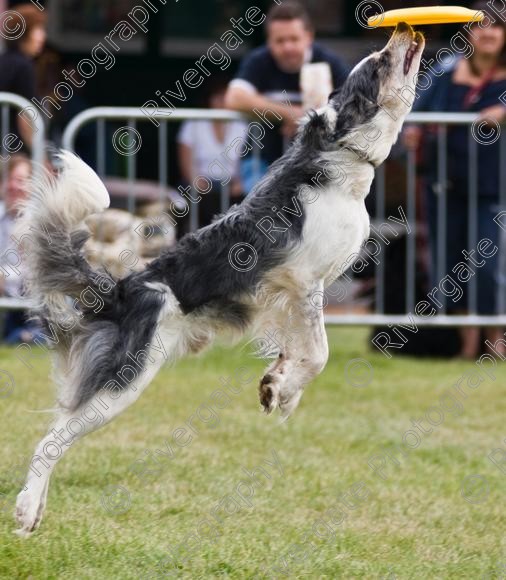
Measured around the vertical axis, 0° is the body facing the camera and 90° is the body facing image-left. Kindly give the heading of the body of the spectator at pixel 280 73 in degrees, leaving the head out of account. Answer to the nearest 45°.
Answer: approximately 0°

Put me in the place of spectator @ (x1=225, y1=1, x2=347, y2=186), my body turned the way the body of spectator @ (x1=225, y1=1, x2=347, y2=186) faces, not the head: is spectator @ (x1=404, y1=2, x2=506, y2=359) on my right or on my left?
on my left

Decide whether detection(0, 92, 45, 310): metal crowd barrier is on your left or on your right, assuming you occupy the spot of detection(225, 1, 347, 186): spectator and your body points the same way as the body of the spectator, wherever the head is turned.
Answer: on your right

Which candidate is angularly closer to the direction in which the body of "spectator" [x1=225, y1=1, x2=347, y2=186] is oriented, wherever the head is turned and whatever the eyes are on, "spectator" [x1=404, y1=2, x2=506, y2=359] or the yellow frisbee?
the yellow frisbee

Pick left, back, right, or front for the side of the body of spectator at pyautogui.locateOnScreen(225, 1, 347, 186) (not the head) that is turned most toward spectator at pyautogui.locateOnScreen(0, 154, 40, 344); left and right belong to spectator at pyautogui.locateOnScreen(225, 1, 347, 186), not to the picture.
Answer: right

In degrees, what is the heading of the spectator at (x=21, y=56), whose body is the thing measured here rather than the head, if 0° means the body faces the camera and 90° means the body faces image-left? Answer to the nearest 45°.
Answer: approximately 315°
